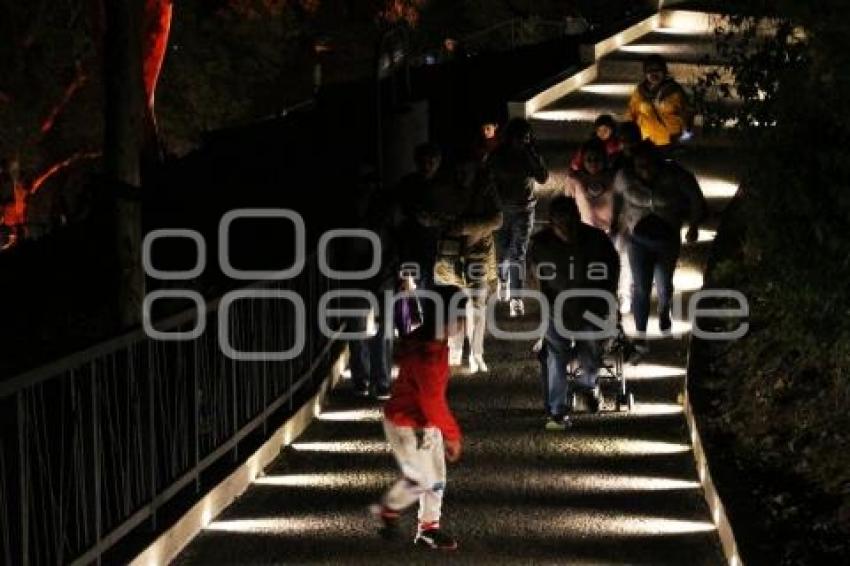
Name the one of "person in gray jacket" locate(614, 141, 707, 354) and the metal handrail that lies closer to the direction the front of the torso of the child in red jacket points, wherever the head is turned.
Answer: the person in gray jacket

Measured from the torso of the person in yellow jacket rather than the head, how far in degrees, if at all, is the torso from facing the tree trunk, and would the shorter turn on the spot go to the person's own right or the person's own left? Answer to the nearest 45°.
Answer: approximately 45° to the person's own right

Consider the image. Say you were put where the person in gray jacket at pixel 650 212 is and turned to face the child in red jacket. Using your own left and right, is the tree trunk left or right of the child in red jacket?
right

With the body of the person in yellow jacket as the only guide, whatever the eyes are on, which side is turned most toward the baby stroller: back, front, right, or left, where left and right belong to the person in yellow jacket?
front

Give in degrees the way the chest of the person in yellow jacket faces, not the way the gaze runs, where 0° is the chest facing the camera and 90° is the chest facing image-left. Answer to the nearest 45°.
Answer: approximately 0°

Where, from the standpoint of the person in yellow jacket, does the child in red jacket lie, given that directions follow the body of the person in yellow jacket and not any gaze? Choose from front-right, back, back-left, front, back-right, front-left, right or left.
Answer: front

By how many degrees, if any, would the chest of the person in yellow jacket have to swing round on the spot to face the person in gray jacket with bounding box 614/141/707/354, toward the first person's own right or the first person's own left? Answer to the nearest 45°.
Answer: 0° — they already face them

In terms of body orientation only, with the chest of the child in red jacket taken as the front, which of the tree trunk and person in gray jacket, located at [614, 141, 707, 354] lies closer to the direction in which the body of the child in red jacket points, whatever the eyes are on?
the person in gray jacket
